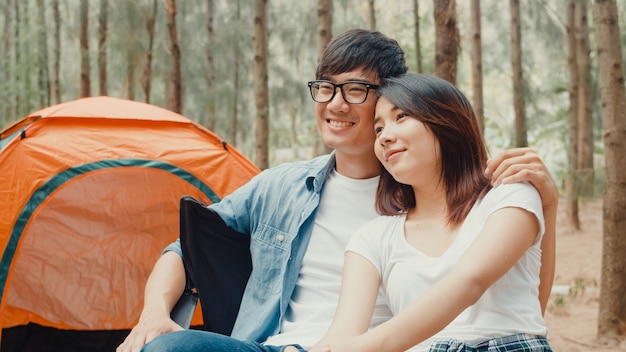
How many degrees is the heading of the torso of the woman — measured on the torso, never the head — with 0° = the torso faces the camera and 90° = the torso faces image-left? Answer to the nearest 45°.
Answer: approximately 45°

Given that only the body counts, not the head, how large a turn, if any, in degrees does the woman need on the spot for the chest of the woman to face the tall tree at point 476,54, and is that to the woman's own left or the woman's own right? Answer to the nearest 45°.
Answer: approximately 135° to the woman's own right

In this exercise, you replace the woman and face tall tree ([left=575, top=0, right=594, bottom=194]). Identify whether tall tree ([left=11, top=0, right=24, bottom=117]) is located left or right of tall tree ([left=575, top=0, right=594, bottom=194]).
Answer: left

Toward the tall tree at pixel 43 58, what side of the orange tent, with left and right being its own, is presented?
back

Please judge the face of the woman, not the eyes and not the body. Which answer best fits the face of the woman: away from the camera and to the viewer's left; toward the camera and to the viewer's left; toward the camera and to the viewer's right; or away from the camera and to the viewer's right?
toward the camera and to the viewer's left

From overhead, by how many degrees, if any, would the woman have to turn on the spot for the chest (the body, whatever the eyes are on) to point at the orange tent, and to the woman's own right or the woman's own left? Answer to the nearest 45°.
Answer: approximately 90° to the woman's own right

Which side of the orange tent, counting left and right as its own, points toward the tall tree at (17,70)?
back

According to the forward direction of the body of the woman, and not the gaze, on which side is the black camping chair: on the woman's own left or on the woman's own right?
on the woman's own right

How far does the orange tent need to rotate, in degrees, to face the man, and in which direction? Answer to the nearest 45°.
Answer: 0° — it already faces them

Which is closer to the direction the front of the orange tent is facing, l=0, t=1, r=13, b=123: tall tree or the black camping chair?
the black camping chair
